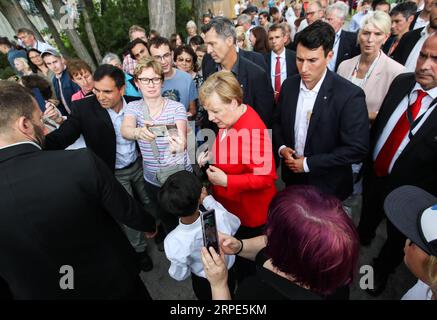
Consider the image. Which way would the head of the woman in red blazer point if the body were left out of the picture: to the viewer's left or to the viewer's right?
to the viewer's left

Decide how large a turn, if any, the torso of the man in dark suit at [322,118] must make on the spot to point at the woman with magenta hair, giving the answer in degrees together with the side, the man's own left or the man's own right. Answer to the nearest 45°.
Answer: approximately 45° to the man's own left

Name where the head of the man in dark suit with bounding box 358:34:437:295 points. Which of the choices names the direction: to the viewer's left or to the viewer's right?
to the viewer's left

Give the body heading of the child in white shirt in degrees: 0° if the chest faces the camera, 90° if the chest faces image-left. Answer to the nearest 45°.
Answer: approximately 225°

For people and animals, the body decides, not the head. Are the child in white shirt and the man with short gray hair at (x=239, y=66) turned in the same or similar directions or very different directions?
very different directions

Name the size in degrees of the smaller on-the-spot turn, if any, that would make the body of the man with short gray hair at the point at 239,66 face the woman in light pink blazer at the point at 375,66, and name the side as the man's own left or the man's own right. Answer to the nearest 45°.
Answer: approximately 135° to the man's own left

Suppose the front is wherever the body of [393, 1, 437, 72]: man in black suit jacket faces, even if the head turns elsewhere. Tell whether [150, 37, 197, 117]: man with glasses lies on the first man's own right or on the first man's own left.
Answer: on the first man's own right

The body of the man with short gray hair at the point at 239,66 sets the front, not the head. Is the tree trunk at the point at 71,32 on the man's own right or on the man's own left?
on the man's own right
